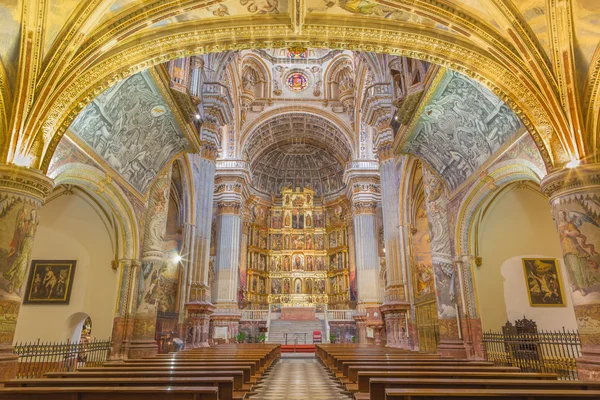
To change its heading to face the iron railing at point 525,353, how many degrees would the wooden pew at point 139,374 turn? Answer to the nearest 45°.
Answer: approximately 90° to its right

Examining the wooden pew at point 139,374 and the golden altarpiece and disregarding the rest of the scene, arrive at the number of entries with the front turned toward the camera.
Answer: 1

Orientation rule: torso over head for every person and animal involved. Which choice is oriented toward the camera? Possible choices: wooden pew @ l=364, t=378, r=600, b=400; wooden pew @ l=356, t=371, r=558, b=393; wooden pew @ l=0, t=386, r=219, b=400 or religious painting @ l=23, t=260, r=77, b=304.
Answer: the religious painting

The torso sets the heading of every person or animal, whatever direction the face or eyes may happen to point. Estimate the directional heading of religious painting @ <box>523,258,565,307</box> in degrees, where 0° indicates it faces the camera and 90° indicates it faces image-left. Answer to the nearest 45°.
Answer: approximately 0°

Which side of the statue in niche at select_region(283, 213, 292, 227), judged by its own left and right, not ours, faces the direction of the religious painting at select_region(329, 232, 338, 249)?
left

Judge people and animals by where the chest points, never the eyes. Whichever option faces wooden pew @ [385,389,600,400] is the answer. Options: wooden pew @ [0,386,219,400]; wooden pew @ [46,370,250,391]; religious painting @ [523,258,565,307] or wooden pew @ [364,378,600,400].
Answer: the religious painting

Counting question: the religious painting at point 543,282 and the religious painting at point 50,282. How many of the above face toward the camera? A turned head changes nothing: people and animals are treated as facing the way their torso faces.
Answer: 2

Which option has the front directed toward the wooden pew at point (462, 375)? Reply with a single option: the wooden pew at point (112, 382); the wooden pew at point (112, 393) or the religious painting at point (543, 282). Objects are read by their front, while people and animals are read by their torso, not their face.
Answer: the religious painting

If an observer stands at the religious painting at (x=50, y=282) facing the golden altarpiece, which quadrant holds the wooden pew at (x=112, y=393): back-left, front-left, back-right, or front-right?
back-right

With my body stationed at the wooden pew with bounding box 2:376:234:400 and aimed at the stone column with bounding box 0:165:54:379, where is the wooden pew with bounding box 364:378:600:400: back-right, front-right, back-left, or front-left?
back-right

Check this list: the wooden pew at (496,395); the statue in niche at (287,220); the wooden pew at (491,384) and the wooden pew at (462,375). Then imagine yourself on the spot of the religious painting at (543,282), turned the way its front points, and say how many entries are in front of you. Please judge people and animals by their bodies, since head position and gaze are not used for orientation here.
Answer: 3

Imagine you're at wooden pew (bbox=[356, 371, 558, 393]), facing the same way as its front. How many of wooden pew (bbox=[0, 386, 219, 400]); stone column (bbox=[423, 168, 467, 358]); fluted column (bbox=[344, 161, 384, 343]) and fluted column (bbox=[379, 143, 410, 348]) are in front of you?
3

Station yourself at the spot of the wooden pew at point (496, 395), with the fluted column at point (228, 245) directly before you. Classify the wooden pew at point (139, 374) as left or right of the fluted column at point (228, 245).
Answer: left

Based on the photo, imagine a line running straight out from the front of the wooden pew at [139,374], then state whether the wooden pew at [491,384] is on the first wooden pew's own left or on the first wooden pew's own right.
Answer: on the first wooden pew's own right

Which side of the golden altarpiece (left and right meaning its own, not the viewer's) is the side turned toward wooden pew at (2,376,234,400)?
front

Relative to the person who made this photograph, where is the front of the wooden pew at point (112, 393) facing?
facing away from the viewer

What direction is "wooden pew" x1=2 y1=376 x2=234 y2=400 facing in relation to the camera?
away from the camera

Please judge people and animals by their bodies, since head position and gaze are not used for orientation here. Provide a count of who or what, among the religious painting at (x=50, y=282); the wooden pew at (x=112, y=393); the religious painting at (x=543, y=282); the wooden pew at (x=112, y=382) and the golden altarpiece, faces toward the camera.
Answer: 3
